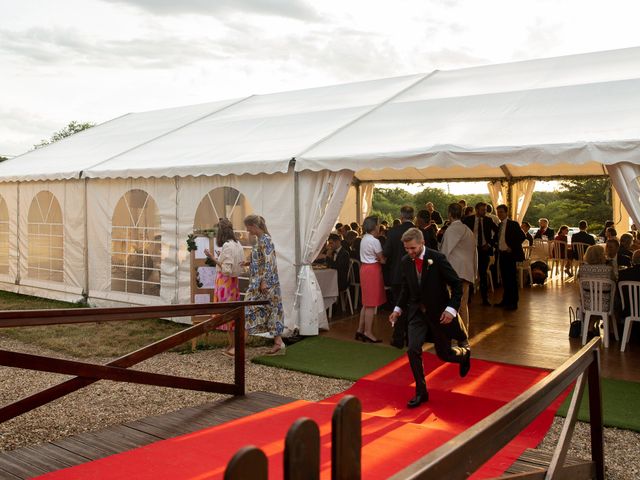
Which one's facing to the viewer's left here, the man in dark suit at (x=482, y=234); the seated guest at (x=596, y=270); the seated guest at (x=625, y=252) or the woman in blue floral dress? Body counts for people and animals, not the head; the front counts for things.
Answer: the woman in blue floral dress

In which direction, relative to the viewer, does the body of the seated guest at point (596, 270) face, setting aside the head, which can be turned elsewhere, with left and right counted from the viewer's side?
facing away from the viewer

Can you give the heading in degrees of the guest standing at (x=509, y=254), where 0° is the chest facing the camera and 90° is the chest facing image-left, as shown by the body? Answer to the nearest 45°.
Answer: approximately 45°

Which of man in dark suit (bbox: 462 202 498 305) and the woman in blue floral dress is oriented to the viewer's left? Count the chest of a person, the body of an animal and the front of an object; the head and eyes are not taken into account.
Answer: the woman in blue floral dress

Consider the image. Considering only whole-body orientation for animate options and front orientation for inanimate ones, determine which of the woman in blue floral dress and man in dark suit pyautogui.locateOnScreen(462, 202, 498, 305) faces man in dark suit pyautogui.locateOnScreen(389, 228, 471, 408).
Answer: man in dark suit pyautogui.locateOnScreen(462, 202, 498, 305)

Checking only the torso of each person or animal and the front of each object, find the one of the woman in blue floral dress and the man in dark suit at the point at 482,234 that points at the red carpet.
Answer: the man in dark suit

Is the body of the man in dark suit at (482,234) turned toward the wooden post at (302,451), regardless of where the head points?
yes

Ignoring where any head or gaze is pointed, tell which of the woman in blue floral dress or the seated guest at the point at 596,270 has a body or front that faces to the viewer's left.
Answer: the woman in blue floral dress

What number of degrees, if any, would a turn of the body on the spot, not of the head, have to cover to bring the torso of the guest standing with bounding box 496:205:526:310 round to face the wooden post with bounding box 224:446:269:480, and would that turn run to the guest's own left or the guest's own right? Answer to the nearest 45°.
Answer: approximately 45° to the guest's own left
